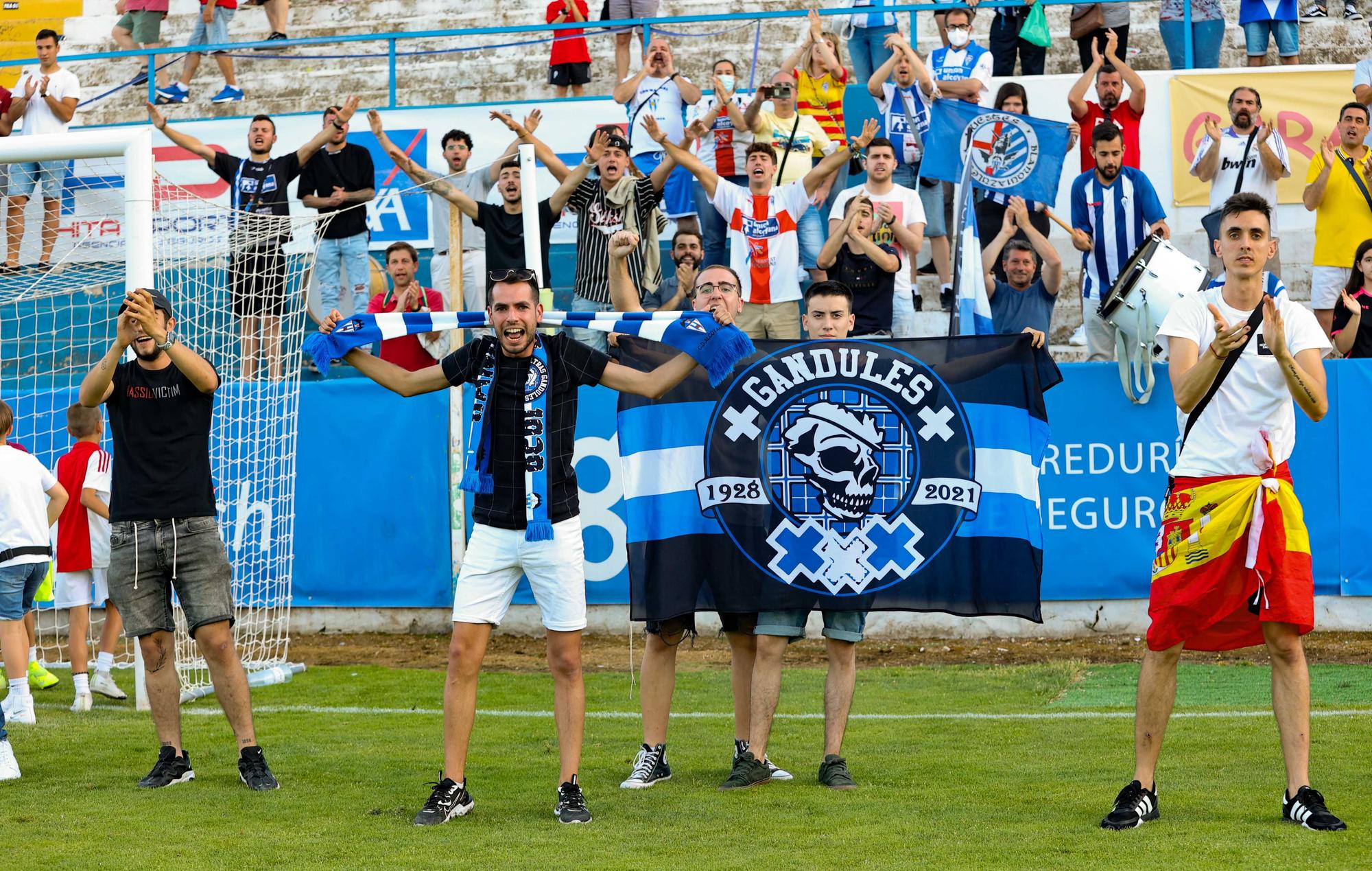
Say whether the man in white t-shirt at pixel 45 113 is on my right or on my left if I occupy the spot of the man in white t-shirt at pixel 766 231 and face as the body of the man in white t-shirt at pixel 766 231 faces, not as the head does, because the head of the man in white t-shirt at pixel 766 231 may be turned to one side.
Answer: on my right

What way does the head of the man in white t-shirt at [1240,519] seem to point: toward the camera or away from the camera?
toward the camera

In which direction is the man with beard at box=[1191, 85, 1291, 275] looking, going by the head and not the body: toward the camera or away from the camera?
toward the camera

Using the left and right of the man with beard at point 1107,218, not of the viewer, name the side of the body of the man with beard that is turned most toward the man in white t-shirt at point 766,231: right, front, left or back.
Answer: right

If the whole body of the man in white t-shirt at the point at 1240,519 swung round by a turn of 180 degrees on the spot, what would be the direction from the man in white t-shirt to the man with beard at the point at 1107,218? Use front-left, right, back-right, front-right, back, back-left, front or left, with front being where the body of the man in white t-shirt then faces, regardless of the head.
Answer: front

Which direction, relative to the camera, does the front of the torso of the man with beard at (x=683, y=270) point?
toward the camera

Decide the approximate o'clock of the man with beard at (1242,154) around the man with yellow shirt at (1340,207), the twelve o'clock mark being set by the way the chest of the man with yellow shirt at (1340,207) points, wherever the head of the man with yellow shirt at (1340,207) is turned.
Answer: the man with beard at (1242,154) is roughly at 4 o'clock from the man with yellow shirt at (1340,207).

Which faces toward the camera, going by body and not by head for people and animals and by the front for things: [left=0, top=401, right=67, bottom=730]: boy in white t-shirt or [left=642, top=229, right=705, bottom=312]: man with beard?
the man with beard

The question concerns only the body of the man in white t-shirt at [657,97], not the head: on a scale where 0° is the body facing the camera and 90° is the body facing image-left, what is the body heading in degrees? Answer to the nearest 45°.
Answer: approximately 0°

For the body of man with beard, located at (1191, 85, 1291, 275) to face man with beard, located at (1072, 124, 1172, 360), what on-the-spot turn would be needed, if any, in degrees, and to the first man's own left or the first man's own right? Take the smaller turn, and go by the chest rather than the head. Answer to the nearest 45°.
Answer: approximately 45° to the first man's own right

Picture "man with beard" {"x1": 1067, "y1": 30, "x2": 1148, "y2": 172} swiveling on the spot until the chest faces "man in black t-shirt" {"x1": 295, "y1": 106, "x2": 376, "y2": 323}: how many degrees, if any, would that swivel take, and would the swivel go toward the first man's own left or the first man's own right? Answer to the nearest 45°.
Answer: approximately 90° to the first man's own right

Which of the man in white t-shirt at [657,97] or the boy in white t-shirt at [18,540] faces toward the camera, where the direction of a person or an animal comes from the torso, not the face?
the man in white t-shirt at [657,97]

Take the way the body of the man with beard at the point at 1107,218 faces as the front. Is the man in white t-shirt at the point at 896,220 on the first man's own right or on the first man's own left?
on the first man's own right

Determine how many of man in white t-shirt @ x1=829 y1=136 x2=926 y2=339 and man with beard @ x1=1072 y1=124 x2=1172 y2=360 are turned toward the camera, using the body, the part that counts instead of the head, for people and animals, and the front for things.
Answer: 2

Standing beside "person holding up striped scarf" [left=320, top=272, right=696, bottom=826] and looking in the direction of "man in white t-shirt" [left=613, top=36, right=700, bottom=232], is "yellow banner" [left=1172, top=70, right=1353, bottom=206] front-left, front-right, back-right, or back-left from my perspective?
front-right

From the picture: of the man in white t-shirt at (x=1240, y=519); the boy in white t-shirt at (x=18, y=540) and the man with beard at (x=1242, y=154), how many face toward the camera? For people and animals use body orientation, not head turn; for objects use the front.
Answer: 2
